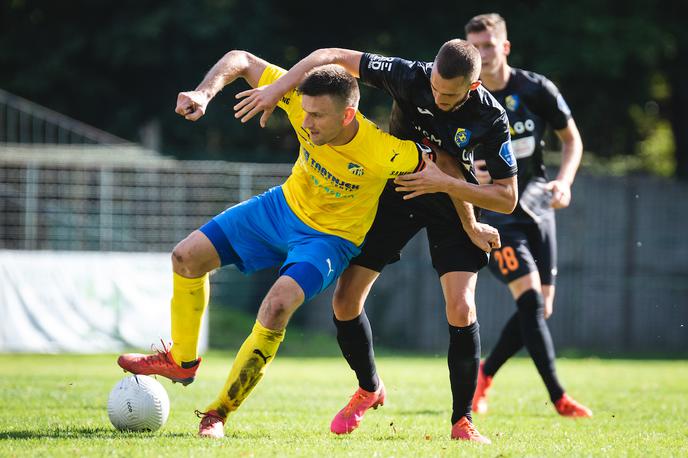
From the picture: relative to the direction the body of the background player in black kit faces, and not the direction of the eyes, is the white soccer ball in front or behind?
in front

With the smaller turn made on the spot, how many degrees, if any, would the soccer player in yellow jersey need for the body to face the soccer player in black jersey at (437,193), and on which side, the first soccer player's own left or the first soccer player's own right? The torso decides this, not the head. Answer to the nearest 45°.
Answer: approximately 135° to the first soccer player's own left

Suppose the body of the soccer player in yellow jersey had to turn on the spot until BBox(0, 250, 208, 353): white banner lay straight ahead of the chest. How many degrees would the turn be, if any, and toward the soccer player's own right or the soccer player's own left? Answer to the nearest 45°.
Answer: approximately 135° to the soccer player's own right

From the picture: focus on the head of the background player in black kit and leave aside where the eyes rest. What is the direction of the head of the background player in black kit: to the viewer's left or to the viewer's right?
to the viewer's left

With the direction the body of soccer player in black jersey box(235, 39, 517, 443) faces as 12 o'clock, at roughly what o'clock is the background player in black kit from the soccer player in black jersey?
The background player in black kit is roughly at 7 o'clock from the soccer player in black jersey.

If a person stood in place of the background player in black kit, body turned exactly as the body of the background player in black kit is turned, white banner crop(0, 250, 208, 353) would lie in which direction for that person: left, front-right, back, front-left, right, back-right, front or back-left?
right

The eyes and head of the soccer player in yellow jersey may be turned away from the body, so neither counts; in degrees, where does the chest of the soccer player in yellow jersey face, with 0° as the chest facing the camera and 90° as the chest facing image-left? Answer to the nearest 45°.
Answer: approximately 45°
